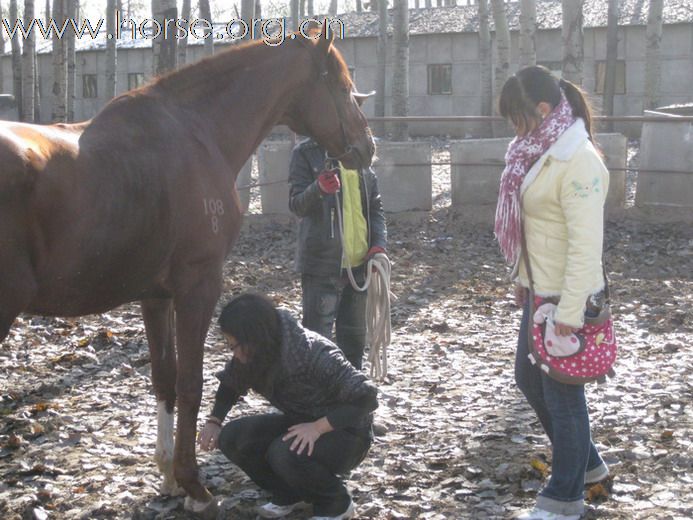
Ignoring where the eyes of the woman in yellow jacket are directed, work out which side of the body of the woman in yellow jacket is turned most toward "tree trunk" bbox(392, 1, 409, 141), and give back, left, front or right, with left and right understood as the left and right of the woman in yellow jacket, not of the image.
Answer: right

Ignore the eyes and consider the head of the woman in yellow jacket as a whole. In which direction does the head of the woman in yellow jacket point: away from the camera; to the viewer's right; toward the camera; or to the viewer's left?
to the viewer's left

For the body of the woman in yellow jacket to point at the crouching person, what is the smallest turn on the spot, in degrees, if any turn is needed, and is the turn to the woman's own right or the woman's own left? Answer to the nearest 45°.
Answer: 0° — they already face them

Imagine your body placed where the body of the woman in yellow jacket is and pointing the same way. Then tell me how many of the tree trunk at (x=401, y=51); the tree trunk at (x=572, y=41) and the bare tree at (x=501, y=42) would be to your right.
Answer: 3

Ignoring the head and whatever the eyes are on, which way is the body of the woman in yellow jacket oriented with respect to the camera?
to the viewer's left

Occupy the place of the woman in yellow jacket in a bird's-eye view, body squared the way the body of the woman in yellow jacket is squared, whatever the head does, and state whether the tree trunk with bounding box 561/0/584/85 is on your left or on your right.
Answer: on your right

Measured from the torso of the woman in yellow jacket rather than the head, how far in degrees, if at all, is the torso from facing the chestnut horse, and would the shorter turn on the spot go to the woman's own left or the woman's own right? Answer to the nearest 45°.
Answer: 0° — they already face it

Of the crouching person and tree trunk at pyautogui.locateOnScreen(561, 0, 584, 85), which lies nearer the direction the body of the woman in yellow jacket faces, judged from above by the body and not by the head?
the crouching person

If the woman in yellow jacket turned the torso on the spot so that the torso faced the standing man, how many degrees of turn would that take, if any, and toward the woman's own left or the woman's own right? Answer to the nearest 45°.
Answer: approximately 45° to the woman's own right

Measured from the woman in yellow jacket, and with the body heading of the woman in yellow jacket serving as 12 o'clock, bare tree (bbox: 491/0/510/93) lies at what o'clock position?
The bare tree is roughly at 3 o'clock from the woman in yellow jacket.

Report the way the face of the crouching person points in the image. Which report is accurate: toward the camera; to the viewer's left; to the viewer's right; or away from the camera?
to the viewer's left
